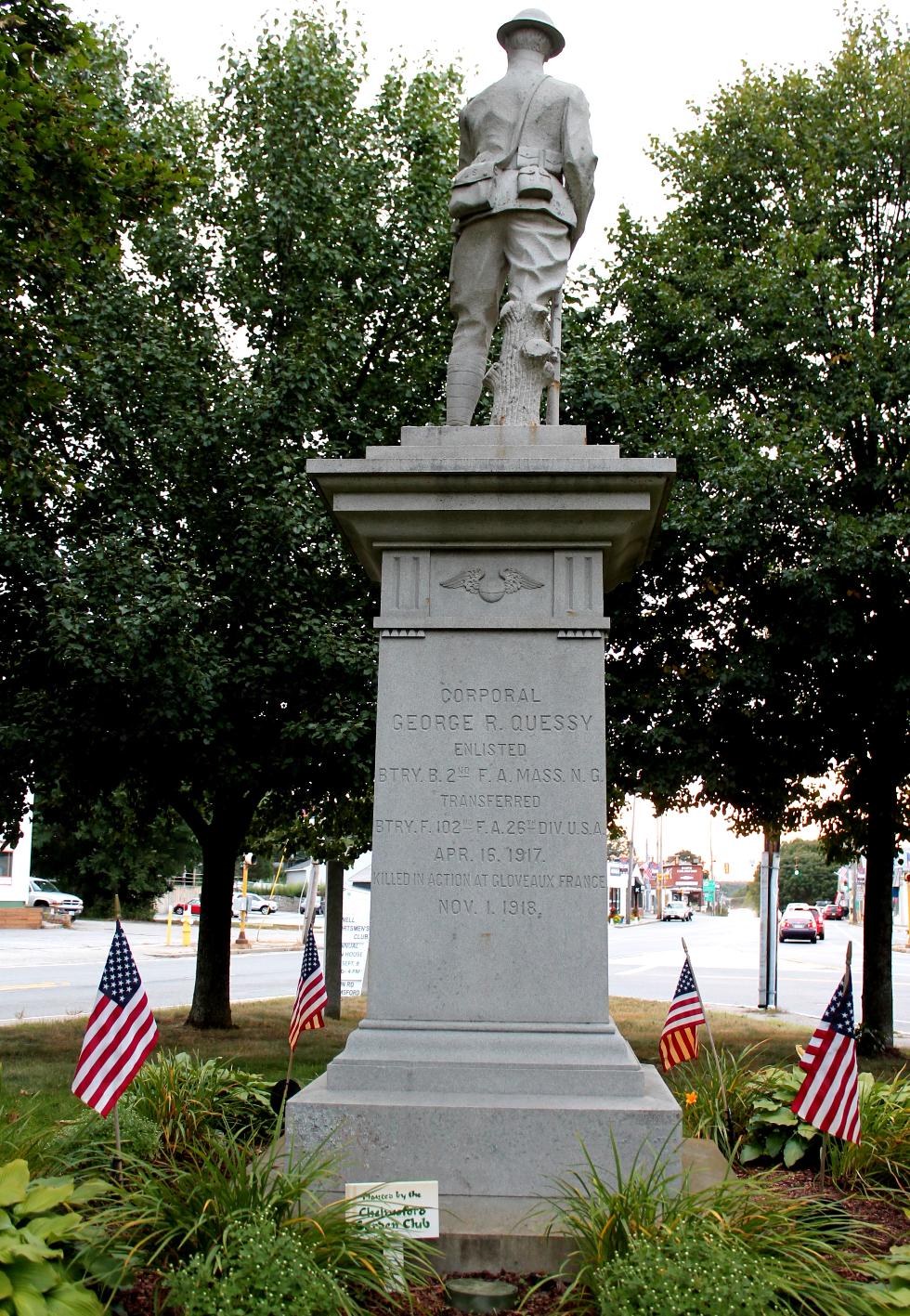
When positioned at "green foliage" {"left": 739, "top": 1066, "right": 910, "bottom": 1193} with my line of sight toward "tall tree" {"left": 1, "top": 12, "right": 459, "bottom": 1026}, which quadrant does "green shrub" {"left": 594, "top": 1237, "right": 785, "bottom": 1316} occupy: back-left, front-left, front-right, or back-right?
back-left

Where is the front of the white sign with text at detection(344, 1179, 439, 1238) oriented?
toward the camera

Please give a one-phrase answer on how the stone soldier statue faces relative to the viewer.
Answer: facing away from the viewer

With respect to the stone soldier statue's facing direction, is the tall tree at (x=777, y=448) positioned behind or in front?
in front

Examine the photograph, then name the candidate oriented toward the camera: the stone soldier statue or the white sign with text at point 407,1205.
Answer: the white sign with text

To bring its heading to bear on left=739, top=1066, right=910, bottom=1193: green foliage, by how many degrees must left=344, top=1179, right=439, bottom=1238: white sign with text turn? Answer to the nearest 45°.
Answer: approximately 135° to its left

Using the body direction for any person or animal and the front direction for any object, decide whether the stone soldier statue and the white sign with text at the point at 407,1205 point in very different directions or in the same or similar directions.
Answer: very different directions

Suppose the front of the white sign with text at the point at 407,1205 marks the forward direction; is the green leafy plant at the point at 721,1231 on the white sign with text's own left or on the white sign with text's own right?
on the white sign with text's own left

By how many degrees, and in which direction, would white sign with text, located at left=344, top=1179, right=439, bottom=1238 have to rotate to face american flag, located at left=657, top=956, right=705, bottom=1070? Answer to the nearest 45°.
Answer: approximately 135° to its left

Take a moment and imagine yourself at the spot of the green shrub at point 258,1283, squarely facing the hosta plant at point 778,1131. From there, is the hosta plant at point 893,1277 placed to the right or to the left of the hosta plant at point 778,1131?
right

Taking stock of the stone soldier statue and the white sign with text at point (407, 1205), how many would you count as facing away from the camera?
1
